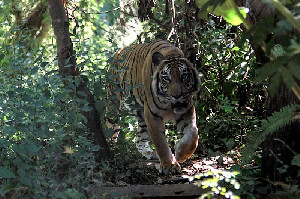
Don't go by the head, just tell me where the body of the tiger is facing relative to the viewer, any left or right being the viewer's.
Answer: facing the viewer and to the right of the viewer

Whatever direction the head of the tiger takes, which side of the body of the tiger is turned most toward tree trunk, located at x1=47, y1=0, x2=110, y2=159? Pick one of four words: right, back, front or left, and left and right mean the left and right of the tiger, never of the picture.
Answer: right

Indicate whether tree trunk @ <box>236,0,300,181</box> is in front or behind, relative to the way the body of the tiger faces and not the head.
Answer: in front

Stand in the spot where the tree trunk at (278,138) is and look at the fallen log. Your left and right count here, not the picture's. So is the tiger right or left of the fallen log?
right
